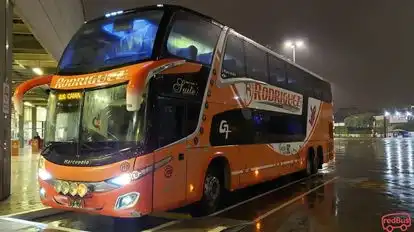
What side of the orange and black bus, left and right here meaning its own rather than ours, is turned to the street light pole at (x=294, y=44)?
back

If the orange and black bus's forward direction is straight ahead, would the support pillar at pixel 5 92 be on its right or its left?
on its right

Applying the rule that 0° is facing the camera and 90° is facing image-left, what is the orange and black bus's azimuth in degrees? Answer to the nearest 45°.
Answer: approximately 45°

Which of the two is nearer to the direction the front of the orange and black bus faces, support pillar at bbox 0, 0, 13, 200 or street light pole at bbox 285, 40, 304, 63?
the support pillar
